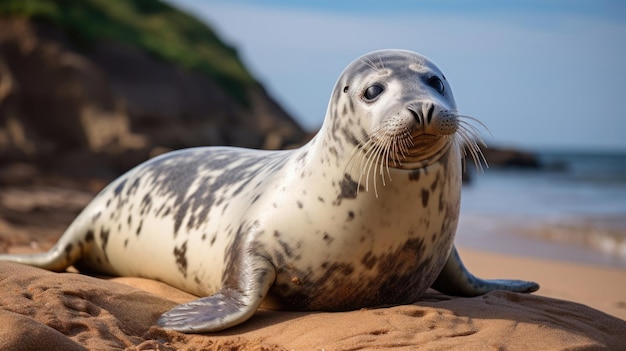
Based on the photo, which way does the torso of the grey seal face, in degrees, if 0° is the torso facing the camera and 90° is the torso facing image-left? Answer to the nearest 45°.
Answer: approximately 315°
